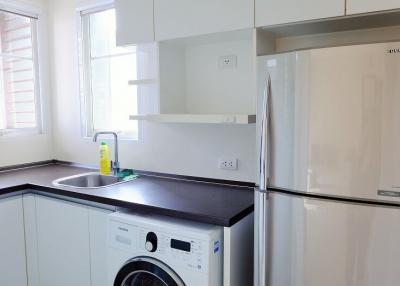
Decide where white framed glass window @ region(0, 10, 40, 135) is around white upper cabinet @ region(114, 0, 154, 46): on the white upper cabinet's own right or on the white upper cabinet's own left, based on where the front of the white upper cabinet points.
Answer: on the white upper cabinet's own right

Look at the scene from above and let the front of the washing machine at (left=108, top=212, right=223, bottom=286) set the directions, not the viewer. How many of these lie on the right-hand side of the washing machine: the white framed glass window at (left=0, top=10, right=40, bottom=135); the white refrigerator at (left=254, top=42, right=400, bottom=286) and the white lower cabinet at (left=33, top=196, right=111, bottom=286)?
2

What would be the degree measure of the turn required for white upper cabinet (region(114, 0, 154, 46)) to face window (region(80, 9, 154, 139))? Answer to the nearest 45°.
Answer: approximately 135° to its right

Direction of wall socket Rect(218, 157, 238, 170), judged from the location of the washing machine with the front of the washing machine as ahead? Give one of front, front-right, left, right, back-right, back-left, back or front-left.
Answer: back

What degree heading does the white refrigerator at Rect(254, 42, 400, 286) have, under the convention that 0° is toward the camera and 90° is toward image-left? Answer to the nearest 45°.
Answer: approximately 45°

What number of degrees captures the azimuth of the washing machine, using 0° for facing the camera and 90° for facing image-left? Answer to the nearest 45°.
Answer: approximately 45°

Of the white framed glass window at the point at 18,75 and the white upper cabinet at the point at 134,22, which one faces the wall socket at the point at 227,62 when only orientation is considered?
the white framed glass window

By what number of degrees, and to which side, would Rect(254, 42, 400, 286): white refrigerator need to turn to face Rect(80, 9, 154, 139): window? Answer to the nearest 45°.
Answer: approximately 90° to its right

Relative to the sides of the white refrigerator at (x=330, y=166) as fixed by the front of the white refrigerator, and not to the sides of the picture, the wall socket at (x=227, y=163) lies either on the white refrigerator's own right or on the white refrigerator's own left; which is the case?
on the white refrigerator's own right
